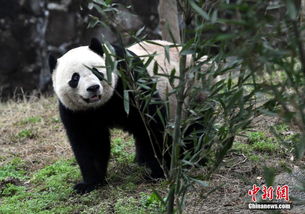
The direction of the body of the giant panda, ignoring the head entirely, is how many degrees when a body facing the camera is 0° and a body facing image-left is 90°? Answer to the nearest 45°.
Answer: approximately 45°
